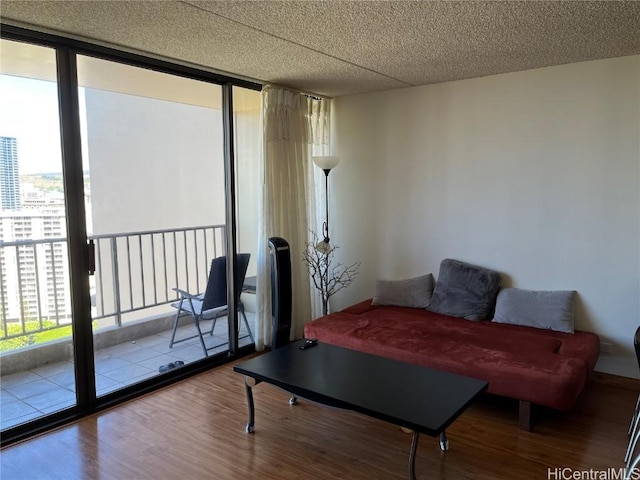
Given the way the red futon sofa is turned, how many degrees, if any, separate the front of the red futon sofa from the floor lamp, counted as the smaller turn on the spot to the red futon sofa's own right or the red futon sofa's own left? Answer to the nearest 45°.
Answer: approximately 90° to the red futon sofa's own right

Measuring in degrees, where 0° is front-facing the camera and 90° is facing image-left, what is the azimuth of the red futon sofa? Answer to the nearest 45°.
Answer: approximately 45°

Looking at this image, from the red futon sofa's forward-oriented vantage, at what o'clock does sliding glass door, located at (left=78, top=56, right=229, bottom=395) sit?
The sliding glass door is roughly at 2 o'clock from the red futon sofa.
